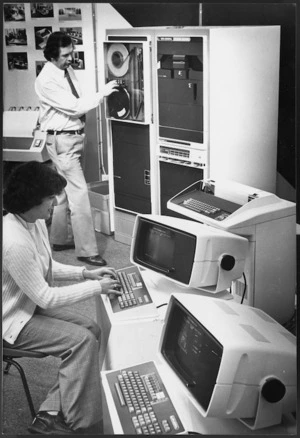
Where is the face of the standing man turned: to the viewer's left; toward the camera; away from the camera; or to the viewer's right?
to the viewer's right

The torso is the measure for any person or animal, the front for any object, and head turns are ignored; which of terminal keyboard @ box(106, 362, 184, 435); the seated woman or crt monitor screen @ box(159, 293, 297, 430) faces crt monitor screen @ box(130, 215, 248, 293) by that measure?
the seated woman

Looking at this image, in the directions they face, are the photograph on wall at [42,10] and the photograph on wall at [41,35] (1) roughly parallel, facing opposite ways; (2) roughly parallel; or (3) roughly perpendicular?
roughly parallel

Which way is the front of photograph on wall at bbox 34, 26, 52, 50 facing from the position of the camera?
facing the viewer

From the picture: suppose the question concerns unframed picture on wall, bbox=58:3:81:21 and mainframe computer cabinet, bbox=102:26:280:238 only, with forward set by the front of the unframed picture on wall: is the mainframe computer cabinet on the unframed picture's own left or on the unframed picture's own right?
on the unframed picture's own left

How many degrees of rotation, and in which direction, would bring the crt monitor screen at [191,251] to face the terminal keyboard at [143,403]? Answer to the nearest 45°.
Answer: approximately 45° to its left

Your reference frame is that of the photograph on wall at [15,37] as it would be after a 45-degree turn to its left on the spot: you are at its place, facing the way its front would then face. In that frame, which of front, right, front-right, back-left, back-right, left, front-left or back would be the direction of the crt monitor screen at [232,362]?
front

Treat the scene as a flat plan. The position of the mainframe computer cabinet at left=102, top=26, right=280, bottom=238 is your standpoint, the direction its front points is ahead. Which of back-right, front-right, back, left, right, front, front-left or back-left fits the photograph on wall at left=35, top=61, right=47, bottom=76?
front-right

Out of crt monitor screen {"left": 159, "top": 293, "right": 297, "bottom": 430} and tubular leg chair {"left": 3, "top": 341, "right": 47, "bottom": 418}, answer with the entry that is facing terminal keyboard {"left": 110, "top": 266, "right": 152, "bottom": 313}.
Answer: the tubular leg chair

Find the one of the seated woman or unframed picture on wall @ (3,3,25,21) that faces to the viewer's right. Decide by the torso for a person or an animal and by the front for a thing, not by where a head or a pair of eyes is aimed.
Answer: the seated woman

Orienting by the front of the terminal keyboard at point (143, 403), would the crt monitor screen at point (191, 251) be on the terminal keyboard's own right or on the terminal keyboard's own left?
on the terminal keyboard's own right

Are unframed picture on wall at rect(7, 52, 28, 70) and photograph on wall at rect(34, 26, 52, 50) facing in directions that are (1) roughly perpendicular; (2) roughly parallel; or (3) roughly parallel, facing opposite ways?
roughly parallel

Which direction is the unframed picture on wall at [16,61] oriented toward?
toward the camera

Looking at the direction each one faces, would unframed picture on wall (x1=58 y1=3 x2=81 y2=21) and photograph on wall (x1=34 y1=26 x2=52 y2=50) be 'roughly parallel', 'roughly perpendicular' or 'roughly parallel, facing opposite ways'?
roughly parallel

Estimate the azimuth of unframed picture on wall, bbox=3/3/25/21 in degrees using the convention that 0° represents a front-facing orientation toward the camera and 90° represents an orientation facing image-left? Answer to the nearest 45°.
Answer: approximately 0°
